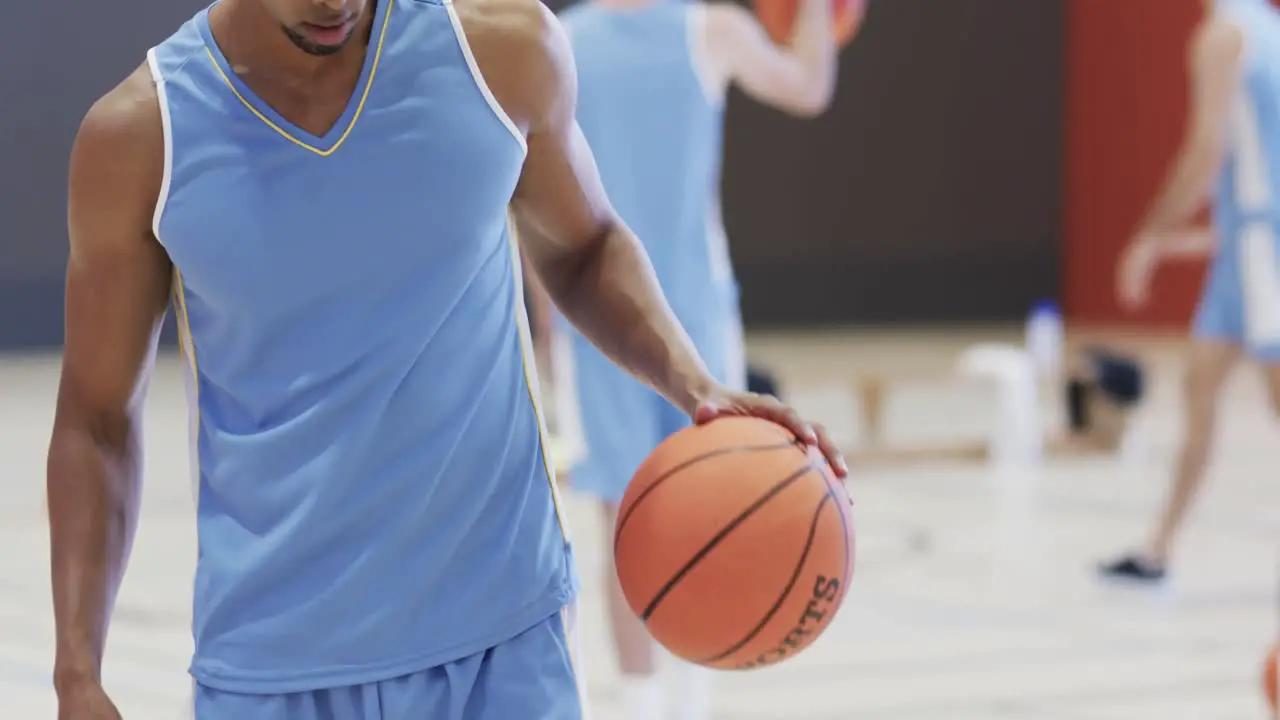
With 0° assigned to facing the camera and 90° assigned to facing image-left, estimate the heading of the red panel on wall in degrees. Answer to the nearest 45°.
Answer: approximately 0°

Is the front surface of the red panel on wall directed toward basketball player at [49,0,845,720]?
yes

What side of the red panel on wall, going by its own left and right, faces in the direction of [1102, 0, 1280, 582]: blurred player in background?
front

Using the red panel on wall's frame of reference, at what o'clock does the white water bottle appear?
The white water bottle is roughly at 12 o'clock from the red panel on wall.

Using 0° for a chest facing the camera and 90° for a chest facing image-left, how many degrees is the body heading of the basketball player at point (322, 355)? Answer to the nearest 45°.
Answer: approximately 0°

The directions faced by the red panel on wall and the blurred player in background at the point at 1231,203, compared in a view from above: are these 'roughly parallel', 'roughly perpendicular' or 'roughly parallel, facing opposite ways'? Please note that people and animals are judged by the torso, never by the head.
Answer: roughly perpendicular

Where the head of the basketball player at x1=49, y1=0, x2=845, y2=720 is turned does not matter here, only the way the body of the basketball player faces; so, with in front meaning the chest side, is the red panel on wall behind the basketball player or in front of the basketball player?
behind

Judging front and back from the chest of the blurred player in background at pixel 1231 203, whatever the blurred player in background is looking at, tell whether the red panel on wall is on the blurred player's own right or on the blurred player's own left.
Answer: on the blurred player's own right

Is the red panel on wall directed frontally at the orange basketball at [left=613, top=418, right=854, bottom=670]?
yes

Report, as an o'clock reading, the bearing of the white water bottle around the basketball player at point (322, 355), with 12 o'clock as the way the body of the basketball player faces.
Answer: The white water bottle is roughly at 7 o'clock from the basketball player.

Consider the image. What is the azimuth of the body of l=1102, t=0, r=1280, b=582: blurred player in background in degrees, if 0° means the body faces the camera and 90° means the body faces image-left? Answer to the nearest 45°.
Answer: approximately 90°

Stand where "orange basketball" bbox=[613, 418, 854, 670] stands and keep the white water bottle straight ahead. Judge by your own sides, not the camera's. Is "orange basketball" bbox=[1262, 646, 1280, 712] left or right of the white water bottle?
right
